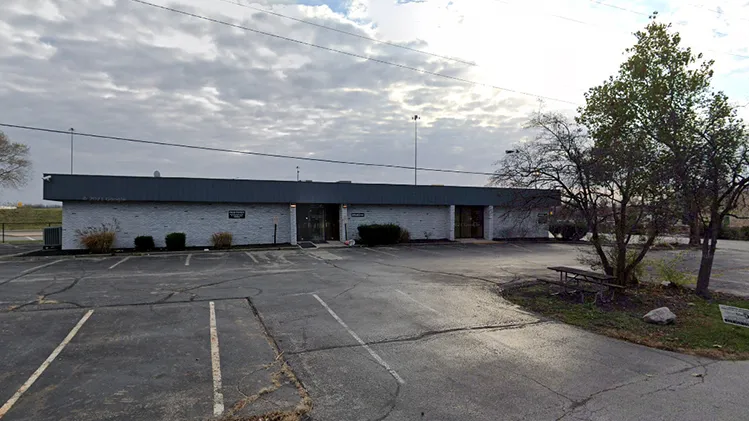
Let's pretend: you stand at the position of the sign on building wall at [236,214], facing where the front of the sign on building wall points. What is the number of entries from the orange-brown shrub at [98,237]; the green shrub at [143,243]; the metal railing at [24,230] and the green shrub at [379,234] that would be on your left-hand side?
1

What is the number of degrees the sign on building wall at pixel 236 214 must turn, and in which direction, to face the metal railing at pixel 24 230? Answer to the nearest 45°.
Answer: approximately 135° to its right

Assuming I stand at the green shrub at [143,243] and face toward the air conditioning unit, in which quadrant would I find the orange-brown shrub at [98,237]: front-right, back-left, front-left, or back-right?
front-left

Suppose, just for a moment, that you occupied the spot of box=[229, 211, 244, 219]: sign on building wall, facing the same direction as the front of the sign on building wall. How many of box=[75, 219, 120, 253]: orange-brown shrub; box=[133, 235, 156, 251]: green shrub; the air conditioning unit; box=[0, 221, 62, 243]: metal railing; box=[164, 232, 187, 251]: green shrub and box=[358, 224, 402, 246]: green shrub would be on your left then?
1

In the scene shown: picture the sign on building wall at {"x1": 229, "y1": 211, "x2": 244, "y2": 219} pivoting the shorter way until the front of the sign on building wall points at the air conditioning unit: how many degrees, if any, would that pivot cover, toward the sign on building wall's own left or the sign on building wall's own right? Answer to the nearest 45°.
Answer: approximately 90° to the sign on building wall's own right

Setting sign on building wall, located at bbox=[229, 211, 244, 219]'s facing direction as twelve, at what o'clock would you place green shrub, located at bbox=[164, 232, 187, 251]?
The green shrub is roughly at 2 o'clock from the sign on building wall.

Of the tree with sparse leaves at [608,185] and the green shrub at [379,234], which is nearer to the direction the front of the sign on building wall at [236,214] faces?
the tree with sparse leaves

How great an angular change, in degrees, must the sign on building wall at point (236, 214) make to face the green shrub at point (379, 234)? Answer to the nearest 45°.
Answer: approximately 90° to its left

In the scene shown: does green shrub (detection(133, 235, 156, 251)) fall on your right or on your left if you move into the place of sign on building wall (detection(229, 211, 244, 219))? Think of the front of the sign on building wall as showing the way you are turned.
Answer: on your right

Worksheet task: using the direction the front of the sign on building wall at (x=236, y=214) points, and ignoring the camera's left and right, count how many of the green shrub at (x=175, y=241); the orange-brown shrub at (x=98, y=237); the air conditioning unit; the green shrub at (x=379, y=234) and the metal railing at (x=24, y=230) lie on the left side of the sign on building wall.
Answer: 1

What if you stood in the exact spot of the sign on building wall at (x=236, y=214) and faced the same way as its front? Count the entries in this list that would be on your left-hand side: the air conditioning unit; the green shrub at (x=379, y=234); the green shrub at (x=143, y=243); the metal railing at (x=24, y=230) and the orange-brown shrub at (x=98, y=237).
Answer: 1

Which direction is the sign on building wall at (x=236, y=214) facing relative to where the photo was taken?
toward the camera

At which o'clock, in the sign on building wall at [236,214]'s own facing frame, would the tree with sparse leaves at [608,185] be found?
The tree with sparse leaves is roughly at 11 o'clock from the sign on building wall.

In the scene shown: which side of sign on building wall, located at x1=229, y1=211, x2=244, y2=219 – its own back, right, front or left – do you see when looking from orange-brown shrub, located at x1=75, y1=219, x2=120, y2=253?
right

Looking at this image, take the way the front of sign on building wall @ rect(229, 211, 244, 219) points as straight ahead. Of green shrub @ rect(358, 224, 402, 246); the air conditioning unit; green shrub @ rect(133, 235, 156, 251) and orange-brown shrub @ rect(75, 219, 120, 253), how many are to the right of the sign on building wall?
3
